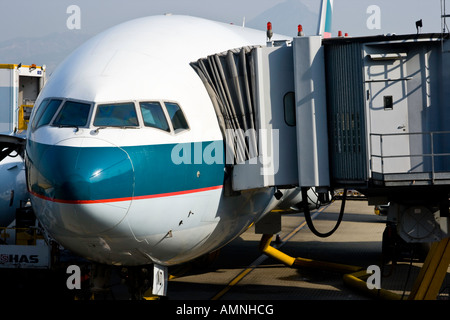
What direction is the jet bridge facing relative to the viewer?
to the viewer's left
